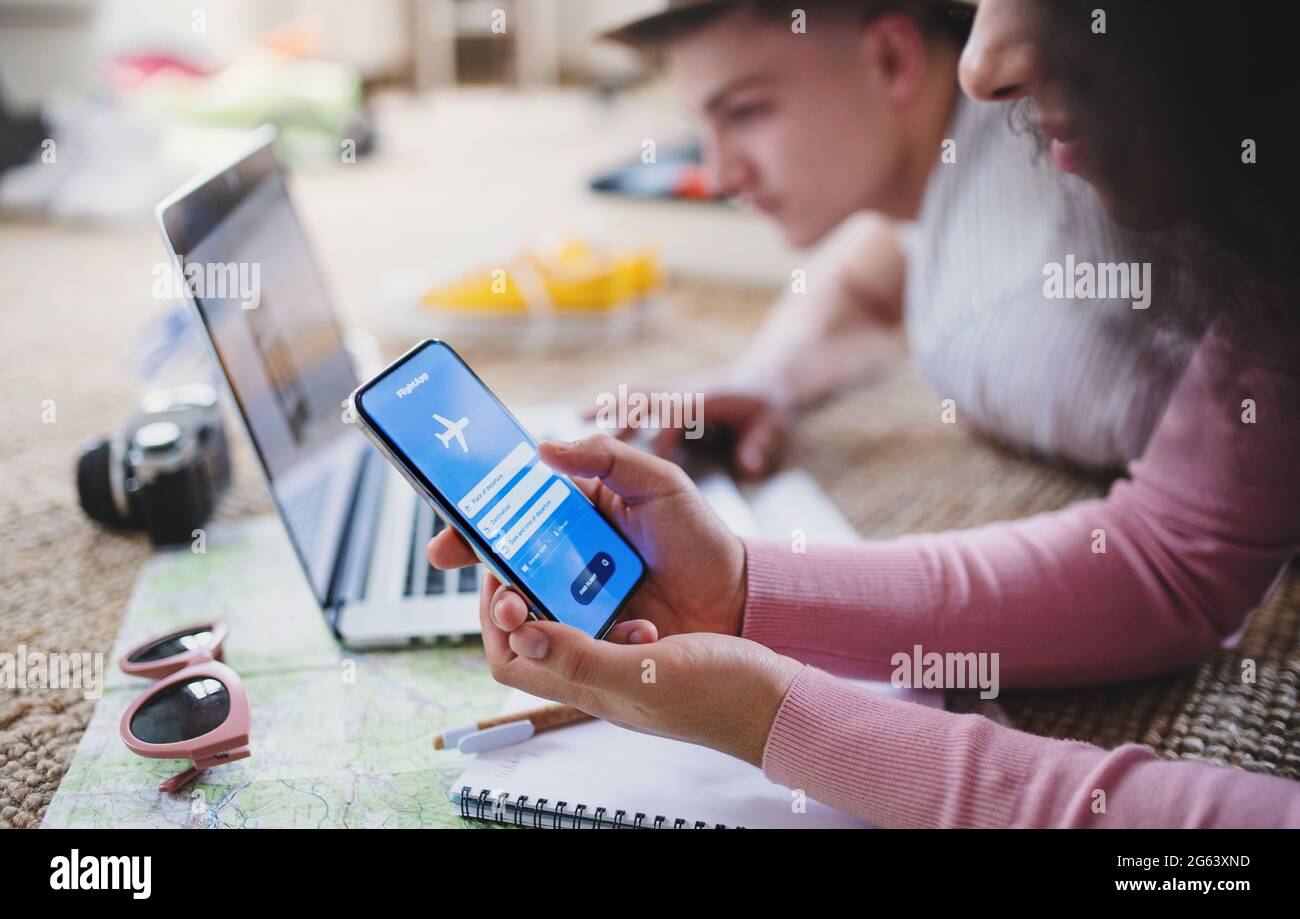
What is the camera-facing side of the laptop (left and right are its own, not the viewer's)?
right
